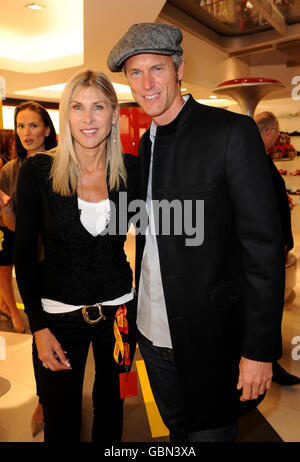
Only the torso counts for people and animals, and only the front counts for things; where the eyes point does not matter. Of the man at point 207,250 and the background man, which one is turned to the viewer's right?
the background man

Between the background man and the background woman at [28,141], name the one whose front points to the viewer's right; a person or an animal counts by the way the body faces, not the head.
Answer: the background man

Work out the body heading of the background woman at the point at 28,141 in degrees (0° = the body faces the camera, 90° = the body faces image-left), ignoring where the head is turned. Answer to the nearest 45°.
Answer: approximately 45°

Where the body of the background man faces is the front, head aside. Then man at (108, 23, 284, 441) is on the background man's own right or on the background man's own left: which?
on the background man's own right

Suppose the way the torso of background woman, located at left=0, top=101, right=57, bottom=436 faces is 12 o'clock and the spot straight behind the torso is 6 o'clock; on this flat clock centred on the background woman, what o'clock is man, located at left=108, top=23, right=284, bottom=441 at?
The man is roughly at 10 o'clock from the background woman.

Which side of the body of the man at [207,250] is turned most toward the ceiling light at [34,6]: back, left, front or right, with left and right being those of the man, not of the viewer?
right

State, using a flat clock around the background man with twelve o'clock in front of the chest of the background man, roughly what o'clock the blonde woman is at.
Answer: The blonde woman is roughly at 4 o'clock from the background man.

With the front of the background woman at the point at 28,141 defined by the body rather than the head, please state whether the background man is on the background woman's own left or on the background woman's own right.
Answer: on the background woman's own left

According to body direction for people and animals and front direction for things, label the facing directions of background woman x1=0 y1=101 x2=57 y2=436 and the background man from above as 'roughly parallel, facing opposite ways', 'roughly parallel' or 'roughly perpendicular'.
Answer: roughly perpendicular

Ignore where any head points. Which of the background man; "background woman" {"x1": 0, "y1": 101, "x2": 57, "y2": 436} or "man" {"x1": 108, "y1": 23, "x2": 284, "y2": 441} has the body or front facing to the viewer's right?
the background man

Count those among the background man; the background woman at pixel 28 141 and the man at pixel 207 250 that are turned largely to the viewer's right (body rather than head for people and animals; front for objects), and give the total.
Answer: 1

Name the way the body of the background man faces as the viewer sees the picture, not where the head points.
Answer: to the viewer's right

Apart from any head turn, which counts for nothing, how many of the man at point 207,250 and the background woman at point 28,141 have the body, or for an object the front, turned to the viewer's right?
0
